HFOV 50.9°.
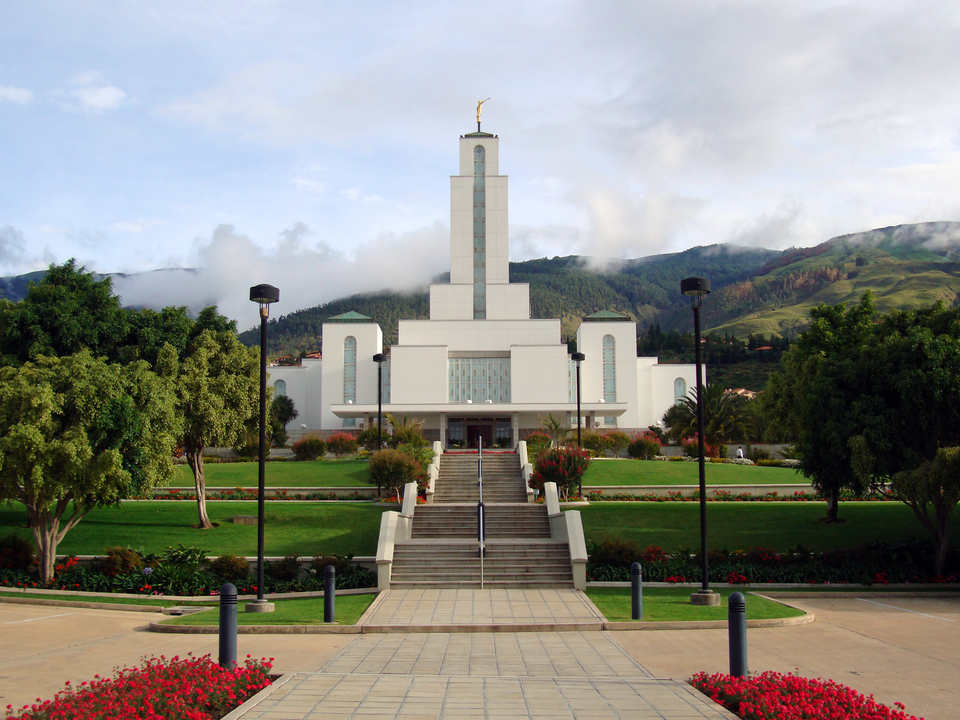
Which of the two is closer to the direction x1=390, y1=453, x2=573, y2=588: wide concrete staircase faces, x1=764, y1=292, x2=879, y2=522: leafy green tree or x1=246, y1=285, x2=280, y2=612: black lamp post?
the black lamp post

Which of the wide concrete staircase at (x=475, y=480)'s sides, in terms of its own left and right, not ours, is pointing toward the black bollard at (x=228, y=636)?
front

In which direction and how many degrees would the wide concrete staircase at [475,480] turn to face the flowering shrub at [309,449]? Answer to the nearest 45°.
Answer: approximately 135° to its right

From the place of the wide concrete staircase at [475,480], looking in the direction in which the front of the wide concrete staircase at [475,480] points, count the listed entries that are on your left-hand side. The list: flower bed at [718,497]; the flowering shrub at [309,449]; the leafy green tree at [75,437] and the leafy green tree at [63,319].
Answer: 1

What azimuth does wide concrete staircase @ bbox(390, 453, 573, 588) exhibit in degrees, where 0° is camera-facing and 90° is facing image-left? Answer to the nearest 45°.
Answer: approximately 0°

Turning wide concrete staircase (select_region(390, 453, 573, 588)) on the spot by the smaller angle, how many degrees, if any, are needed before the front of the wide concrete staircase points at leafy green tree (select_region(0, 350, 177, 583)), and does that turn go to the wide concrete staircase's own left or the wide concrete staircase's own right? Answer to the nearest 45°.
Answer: approximately 90° to the wide concrete staircase's own right

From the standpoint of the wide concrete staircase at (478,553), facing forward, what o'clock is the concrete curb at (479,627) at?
The concrete curb is roughly at 12 o'clock from the wide concrete staircase.

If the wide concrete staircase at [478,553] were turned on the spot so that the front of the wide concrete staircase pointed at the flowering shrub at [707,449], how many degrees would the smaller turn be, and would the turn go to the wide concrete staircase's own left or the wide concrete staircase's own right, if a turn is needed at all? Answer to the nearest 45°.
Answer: approximately 135° to the wide concrete staircase's own left
